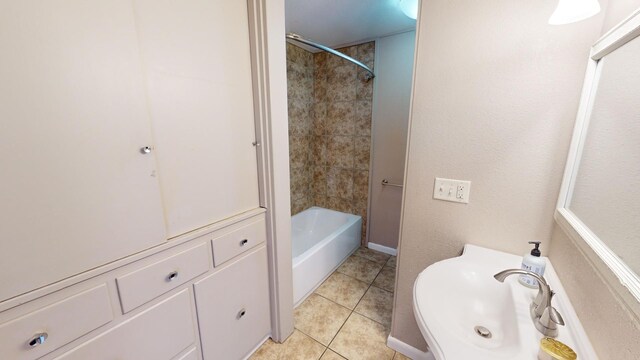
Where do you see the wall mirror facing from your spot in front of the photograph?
facing the viewer and to the left of the viewer

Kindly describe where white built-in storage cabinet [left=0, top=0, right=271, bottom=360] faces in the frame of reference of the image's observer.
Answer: facing the viewer and to the right of the viewer

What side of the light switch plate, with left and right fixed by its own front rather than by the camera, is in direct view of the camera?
front

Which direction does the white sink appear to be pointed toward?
to the viewer's left

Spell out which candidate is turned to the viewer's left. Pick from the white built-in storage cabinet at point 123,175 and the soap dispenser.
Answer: the soap dispenser

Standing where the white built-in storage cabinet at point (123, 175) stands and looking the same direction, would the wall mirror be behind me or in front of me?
in front

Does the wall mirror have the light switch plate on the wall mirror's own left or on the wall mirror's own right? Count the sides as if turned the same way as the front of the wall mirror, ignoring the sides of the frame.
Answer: on the wall mirror's own right
